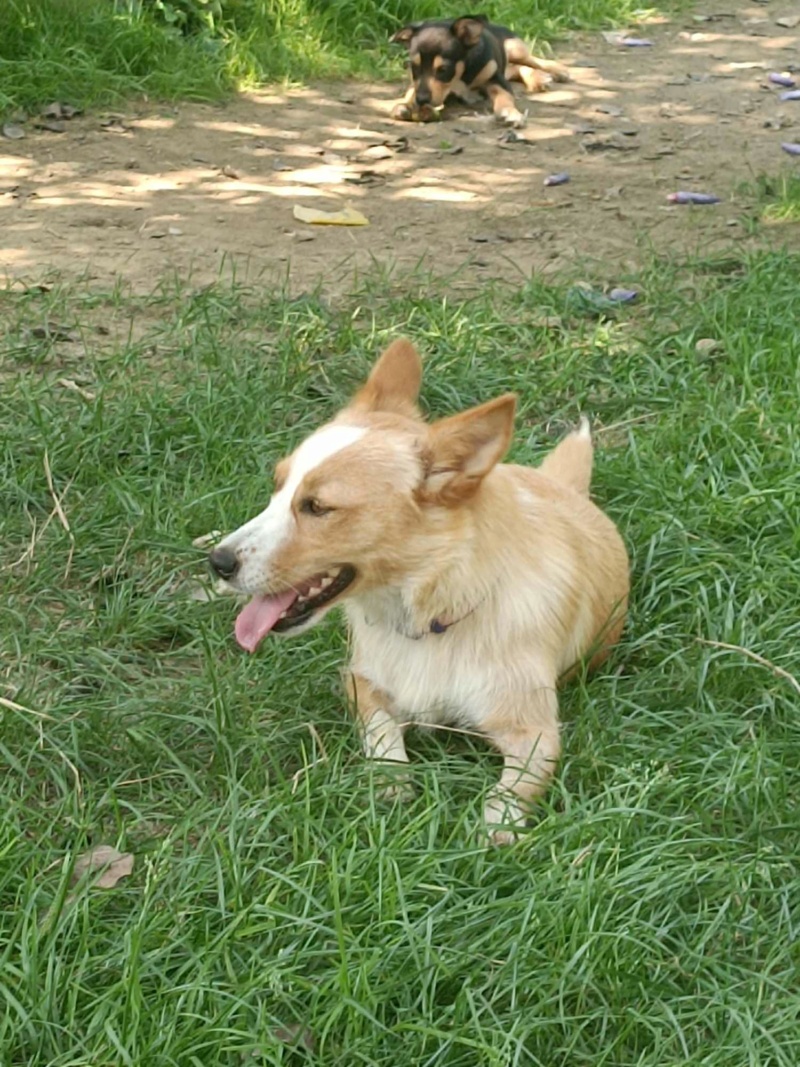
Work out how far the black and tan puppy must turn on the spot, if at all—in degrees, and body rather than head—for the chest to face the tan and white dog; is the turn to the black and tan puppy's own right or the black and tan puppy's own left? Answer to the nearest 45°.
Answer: approximately 45° to the black and tan puppy's own left

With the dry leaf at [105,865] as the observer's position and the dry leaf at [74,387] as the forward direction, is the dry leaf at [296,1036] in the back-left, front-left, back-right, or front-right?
back-right

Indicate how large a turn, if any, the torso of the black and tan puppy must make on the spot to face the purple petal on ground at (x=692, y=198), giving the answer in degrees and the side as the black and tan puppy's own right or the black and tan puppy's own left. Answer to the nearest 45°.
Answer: approximately 90° to the black and tan puppy's own left

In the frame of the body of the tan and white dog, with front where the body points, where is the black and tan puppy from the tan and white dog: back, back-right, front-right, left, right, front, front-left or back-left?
back-right

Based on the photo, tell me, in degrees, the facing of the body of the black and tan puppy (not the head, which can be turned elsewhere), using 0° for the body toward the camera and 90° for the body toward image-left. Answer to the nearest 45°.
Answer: approximately 45°

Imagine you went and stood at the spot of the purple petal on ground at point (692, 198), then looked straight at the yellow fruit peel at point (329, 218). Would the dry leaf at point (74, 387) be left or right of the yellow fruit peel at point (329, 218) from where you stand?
left

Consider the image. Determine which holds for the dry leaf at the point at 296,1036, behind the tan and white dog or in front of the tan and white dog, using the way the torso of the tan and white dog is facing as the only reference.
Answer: in front

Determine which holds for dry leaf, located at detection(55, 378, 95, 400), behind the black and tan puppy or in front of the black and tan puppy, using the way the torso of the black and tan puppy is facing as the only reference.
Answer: in front

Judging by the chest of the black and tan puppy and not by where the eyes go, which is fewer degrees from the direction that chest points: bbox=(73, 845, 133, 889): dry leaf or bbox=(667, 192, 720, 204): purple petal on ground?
the dry leaf

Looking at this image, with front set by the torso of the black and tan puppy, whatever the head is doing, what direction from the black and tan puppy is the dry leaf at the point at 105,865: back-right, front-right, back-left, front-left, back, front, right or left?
front-left

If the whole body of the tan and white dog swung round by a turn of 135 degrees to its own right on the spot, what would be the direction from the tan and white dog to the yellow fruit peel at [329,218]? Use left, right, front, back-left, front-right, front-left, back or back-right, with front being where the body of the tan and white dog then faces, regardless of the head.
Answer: front
